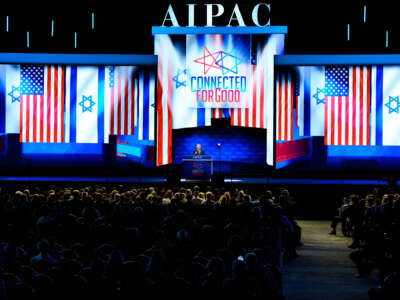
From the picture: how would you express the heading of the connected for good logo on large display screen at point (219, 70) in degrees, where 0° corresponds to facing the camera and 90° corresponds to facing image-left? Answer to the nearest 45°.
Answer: approximately 0°

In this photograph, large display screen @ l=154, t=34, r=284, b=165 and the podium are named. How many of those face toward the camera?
2

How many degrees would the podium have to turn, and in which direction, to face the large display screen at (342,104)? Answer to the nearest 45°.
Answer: approximately 90° to its left

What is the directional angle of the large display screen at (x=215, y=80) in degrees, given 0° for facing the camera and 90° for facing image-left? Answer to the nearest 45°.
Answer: approximately 0°

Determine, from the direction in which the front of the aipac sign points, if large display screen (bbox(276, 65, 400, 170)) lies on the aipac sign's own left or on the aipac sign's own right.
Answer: on the aipac sign's own left
